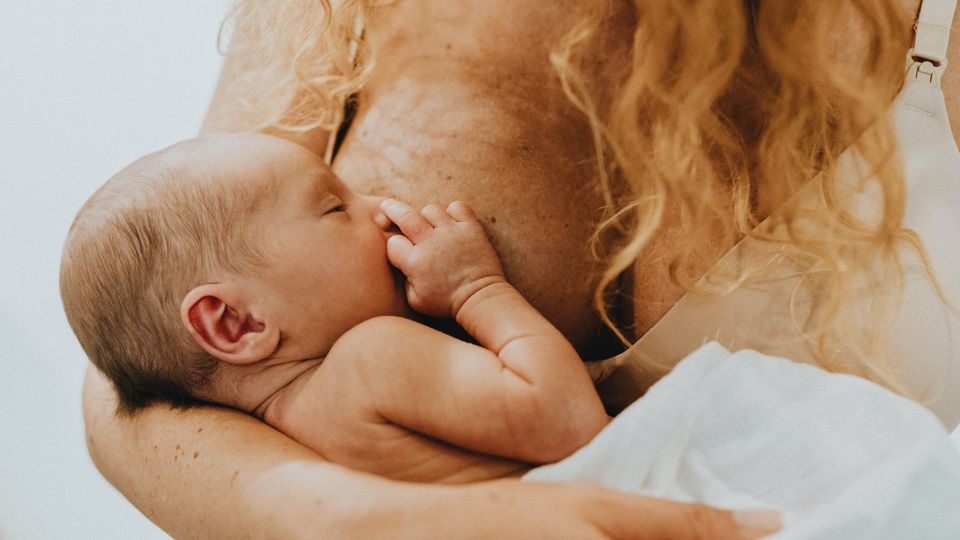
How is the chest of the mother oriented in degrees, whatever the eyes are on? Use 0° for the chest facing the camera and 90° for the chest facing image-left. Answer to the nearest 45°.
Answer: approximately 0°
